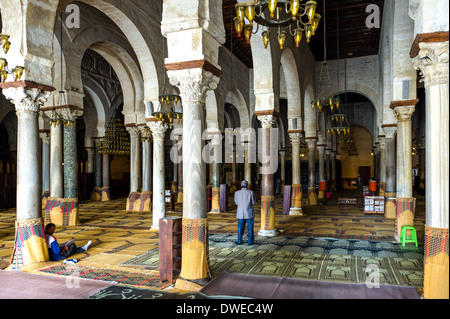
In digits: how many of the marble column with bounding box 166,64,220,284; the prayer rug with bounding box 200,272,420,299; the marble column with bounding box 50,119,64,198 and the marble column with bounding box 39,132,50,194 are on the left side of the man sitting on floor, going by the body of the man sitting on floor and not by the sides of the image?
2

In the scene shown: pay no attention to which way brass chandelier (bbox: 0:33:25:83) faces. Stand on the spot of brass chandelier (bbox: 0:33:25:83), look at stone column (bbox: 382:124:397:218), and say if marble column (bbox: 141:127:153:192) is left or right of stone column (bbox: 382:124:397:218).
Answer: left

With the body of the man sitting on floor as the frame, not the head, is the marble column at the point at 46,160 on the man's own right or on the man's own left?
on the man's own left

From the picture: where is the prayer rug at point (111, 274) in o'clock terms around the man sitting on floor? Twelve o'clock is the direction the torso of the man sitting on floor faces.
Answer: The prayer rug is roughly at 2 o'clock from the man sitting on floor.

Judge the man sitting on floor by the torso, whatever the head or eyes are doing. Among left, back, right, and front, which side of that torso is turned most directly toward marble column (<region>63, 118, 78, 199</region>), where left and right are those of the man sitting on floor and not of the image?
left

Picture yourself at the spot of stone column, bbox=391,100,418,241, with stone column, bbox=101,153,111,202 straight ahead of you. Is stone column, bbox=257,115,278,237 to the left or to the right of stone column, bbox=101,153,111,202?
left

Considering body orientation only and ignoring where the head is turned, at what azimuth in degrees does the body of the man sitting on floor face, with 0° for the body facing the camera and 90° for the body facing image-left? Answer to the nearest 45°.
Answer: approximately 270°
